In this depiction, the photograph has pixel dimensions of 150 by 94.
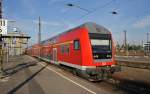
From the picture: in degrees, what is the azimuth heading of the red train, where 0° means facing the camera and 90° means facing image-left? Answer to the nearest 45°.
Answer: approximately 315°

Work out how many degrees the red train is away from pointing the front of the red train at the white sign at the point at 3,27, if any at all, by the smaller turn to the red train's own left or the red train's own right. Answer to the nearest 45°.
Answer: approximately 135° to the red train's own right

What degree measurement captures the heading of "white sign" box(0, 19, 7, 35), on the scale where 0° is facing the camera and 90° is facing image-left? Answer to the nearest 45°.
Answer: approximately 0°

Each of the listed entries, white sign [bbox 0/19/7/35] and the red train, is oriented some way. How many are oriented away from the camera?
0
